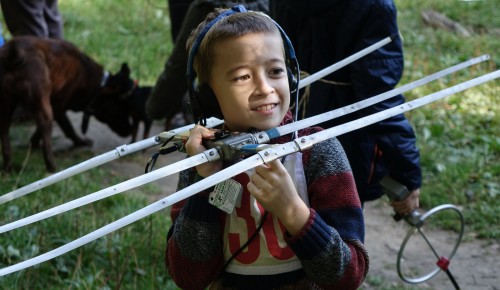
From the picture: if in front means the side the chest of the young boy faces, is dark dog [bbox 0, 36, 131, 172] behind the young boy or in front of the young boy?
behind

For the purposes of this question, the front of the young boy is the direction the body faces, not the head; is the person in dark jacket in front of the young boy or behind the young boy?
behind

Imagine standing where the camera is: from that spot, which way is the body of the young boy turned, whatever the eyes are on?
toward the camera

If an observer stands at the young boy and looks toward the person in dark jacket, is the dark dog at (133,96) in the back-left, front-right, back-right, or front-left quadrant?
front-left
